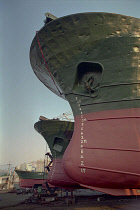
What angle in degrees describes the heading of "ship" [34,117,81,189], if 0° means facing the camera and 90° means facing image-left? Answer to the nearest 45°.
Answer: approximately 45°

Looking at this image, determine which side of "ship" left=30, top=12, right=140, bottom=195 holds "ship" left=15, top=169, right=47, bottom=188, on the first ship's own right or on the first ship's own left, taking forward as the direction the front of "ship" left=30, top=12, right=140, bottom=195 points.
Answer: on the first ship's own right

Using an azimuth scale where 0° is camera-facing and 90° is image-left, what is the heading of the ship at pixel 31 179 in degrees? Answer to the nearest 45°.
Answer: approximately 90°

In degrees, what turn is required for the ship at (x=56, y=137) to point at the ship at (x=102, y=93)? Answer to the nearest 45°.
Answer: approximately 45° to its left

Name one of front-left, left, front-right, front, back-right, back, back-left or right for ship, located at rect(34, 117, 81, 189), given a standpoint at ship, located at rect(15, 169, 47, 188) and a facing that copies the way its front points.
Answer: left

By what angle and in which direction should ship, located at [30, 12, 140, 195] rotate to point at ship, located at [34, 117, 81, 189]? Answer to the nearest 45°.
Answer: approximately 135° to its right

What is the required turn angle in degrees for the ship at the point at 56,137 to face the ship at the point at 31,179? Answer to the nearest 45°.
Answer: approximately 135° to its right
